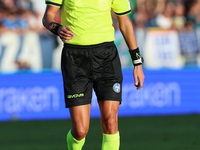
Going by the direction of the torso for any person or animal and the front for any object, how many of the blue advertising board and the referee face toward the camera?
2

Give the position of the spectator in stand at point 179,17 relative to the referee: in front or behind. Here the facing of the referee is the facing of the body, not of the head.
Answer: behind

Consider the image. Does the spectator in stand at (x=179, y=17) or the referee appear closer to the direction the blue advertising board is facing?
the referee

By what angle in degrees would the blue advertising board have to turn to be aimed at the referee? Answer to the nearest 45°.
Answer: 0° — it already faces them

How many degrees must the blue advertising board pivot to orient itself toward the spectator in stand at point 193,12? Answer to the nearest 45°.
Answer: approximately 135° to its left

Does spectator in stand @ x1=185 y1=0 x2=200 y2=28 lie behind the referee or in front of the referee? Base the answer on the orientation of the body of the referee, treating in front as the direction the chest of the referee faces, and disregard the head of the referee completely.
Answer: behind

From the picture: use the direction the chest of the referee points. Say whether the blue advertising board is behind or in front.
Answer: behind
